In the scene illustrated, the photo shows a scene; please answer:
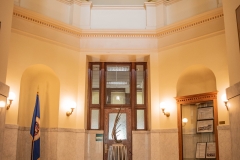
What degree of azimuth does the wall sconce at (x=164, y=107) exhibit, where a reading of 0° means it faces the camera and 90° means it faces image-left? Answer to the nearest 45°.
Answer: approximately 45°

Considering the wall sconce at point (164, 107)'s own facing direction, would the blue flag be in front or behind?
in front

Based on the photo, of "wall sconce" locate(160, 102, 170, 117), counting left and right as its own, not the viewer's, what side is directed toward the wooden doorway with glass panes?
right

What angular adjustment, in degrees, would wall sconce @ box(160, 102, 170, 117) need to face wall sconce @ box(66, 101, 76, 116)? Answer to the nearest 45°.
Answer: approximately 45° to its right

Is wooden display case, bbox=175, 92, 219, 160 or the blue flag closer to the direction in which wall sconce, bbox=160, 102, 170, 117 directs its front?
the blue flag

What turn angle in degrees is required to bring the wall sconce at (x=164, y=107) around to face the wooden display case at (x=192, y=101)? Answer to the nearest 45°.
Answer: approximately 90° to its left
